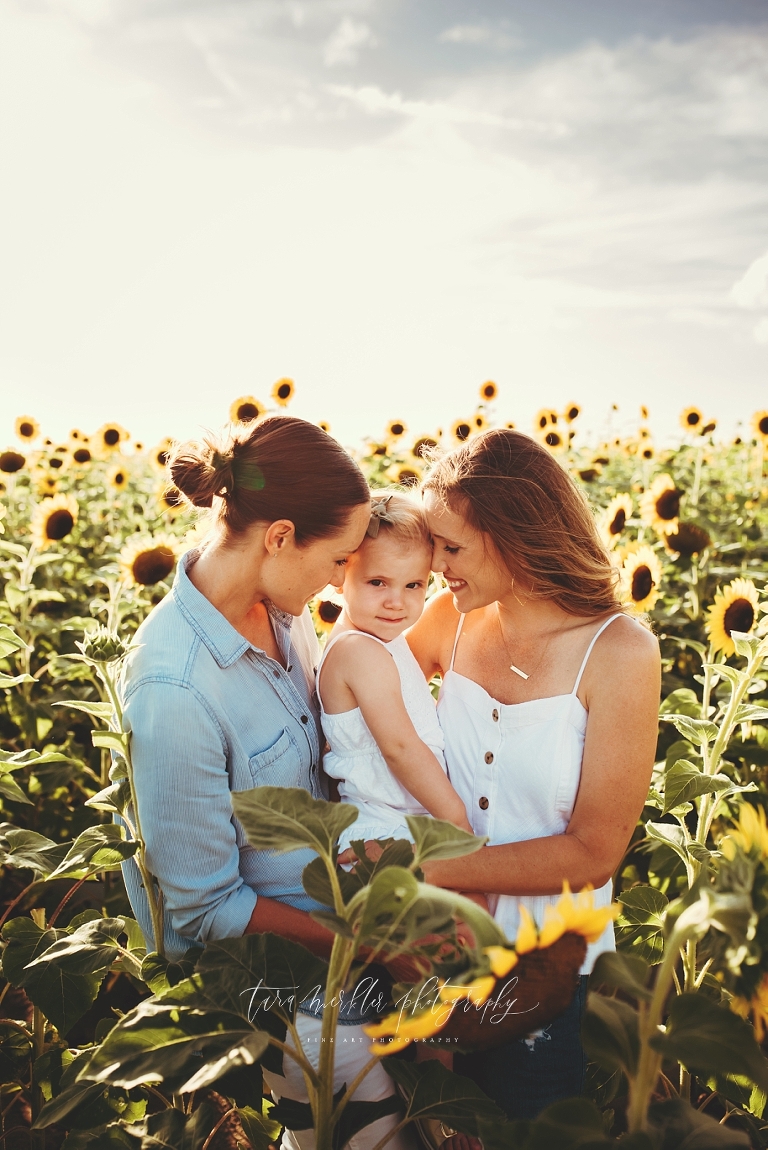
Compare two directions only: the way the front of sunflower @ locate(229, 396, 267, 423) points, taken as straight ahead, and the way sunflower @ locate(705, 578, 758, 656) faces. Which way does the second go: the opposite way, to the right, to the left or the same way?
the same way

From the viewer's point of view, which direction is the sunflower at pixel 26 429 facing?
toward the camera

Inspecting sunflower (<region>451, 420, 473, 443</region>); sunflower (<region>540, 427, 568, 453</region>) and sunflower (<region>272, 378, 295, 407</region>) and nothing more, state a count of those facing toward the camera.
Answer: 3

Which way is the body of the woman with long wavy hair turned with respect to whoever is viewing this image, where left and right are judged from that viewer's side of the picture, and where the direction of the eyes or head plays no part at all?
facing the viewer and to the left of the viewer

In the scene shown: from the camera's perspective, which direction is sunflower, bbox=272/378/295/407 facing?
toward the camera

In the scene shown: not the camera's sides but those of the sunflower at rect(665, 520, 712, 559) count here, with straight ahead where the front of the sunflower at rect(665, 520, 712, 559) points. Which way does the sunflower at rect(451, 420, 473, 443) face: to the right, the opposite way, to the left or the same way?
the same way

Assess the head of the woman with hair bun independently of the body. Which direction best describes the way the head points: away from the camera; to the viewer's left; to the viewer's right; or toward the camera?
to the viewer's right

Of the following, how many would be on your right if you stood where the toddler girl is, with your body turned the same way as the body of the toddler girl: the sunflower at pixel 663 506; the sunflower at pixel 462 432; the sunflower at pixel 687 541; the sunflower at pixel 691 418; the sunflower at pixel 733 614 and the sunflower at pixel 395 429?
0

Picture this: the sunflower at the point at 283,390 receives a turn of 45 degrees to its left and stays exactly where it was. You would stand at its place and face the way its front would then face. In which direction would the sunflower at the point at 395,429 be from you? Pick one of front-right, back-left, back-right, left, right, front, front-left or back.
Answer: left

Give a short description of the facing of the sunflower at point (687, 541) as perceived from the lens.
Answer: facing the viewer

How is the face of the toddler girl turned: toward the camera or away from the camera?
toward the camera

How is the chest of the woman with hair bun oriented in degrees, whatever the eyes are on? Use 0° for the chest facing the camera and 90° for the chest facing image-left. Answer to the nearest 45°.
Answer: approximately 315°

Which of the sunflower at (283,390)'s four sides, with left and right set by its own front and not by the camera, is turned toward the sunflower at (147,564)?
front
